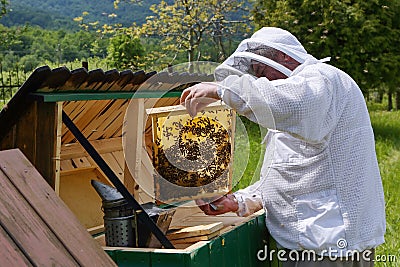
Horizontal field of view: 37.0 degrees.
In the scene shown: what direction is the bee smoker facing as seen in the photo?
to the viewer's left

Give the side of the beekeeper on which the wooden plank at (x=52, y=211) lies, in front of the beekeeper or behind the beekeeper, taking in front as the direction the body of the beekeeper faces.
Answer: in front

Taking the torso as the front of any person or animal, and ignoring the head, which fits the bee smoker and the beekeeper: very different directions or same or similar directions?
same or similar directions

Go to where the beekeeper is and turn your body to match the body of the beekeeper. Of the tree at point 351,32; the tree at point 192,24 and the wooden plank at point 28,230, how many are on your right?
2

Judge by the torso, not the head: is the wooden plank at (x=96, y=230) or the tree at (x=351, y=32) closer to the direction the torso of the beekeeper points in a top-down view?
the wooden plank

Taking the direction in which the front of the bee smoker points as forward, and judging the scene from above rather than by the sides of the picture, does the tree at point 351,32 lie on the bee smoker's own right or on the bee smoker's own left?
on the bee smoker's own right

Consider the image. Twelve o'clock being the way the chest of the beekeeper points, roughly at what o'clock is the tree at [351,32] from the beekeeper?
The tree is roughly at 3 o'clock from the beekeeper.

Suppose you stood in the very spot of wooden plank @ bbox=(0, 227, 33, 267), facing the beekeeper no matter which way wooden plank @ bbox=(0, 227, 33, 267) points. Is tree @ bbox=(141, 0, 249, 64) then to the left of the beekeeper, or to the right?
left

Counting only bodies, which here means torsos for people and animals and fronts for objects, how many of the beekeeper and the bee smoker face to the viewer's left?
2

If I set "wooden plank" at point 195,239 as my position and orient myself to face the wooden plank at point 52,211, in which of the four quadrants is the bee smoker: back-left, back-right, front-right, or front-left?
front-right

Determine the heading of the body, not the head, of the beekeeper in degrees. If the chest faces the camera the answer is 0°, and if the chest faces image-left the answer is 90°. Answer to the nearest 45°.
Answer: approximately 90°

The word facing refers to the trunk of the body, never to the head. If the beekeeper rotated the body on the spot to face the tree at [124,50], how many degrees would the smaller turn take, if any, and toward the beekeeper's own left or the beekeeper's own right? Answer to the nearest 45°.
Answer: approximately 90° to the beekeeper's own right

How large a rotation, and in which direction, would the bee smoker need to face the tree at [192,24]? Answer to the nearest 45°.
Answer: approximately 90° to its right

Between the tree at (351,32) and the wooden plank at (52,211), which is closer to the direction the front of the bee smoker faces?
the wooden plank
